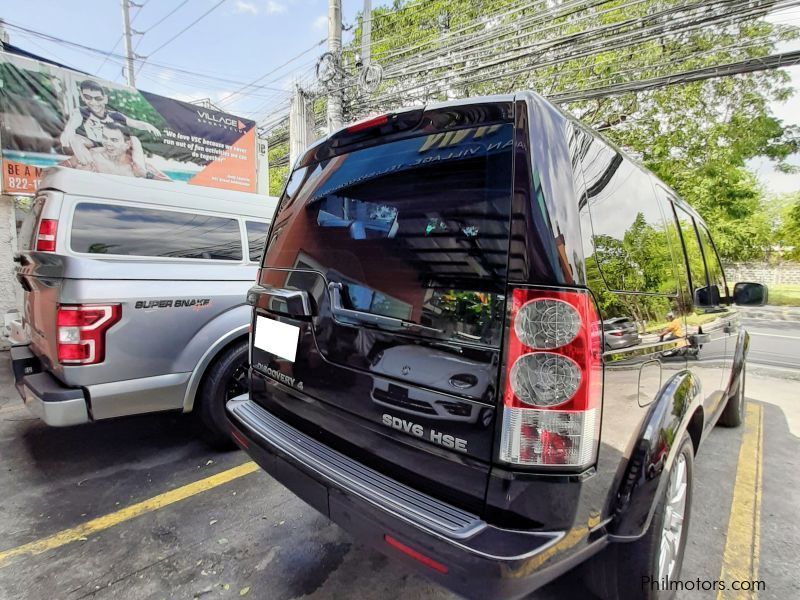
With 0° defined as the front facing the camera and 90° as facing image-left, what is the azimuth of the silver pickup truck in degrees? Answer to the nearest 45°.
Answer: approximately 225°

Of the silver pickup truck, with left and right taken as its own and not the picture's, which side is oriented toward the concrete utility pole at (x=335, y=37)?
front

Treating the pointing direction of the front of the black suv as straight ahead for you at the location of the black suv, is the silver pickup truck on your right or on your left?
on your left

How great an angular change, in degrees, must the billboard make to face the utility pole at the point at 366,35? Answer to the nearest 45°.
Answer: approximately 45° to its left

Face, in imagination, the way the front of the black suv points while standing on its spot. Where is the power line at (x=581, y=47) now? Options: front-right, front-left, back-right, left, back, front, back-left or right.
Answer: front-left

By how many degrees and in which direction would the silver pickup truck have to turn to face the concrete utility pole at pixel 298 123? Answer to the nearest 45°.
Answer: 0° — it already faces it

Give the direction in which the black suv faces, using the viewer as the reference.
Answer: facing away from the viewer and to the right of the viewer

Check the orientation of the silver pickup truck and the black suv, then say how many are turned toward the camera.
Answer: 0

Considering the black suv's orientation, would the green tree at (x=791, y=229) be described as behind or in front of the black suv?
in front
